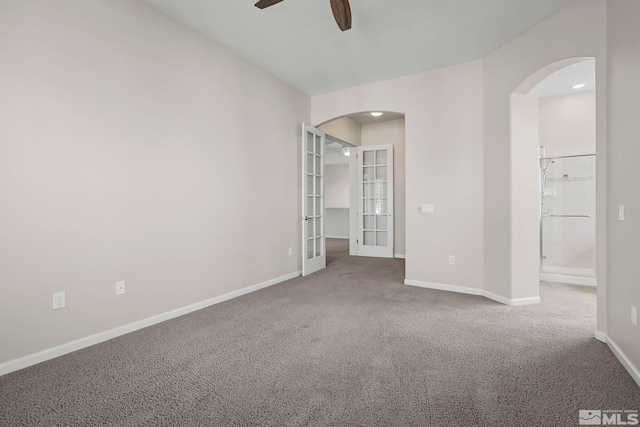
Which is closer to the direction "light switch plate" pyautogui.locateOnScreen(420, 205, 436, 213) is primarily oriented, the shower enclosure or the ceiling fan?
the ceiling fan

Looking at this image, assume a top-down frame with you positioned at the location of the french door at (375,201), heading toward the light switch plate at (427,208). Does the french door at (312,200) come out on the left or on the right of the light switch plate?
right

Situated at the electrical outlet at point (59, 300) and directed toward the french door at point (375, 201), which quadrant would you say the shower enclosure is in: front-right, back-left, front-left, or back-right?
front-right

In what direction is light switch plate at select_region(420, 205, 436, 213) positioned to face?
toward the camera

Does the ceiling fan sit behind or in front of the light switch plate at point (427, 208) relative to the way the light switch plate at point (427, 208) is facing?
in front

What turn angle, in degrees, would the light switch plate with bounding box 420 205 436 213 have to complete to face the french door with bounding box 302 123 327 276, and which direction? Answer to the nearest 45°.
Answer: approximately 90° to its right

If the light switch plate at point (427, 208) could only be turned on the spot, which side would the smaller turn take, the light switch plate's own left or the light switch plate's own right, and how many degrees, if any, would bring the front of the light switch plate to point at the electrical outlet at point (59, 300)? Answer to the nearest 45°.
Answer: approximately 45° to the light switch plate's own right

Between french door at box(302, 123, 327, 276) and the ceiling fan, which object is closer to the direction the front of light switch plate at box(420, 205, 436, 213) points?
the ceiling fan

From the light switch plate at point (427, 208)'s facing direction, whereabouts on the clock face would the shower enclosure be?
The shower enclosure is roughly at 8 o'clock from the light switch plate.

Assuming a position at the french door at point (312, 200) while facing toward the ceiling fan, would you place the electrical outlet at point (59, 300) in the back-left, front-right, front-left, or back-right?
front-right

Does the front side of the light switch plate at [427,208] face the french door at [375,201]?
no
